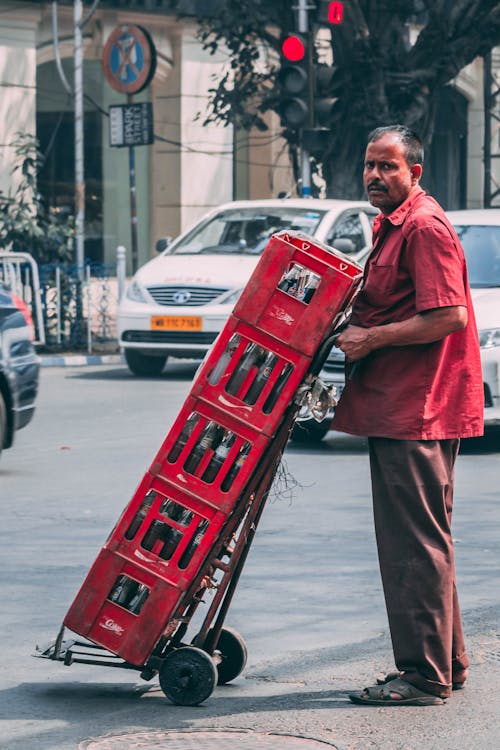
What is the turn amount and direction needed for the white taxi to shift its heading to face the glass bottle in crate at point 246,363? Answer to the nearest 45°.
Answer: approximately 45° to its left

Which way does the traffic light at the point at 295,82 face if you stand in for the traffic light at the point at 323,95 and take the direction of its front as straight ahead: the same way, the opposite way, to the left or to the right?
to the right

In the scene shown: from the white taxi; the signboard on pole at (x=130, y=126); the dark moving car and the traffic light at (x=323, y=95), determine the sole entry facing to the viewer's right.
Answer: the traffic light

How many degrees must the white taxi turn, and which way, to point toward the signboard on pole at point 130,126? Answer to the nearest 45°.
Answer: approximately 135° to its right

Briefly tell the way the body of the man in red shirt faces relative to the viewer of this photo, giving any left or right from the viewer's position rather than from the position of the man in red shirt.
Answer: facing to the left of the viewer

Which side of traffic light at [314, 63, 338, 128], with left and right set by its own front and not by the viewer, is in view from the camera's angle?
right

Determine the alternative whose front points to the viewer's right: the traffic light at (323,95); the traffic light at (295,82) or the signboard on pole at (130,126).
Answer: the traffic light at (323,95)

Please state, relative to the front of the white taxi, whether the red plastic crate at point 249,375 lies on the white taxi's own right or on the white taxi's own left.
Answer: on the white taxi's own left
